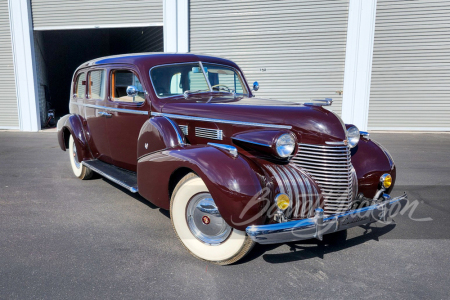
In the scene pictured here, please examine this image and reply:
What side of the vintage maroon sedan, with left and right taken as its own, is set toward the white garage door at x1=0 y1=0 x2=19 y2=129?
back

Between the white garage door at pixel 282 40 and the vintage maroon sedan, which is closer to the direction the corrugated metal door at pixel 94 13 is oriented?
the vintage maroon sedan

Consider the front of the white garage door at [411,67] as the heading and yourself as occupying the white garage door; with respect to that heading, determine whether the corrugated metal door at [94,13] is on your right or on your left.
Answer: on your right

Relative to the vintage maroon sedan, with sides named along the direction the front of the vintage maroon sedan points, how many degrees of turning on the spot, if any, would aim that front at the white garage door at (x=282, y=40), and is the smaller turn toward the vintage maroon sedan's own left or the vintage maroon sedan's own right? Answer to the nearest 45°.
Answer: approximately 135° to the vintage maroon sedan's own left

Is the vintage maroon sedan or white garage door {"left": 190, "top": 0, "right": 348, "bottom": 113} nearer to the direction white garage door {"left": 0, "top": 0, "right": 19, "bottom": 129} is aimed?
the vintage maroon sedan

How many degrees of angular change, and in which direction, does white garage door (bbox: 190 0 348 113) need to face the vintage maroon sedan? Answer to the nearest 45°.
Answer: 0° — it already faces it

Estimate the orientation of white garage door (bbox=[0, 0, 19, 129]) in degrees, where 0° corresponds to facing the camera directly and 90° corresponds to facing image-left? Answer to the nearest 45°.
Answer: approximately 0°

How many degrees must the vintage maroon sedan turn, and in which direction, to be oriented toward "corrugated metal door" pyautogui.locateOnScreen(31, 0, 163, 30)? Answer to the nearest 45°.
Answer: approximately 180°

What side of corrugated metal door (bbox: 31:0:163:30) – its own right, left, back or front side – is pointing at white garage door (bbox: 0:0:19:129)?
right

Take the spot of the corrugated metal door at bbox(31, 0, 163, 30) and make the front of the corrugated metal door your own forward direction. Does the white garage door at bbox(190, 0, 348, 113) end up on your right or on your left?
on your left

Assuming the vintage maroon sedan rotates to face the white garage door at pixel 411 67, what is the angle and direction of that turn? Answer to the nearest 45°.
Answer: approximately 90° to its left

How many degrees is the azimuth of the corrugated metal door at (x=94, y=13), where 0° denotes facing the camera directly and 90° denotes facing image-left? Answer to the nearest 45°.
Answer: approximately 0°
